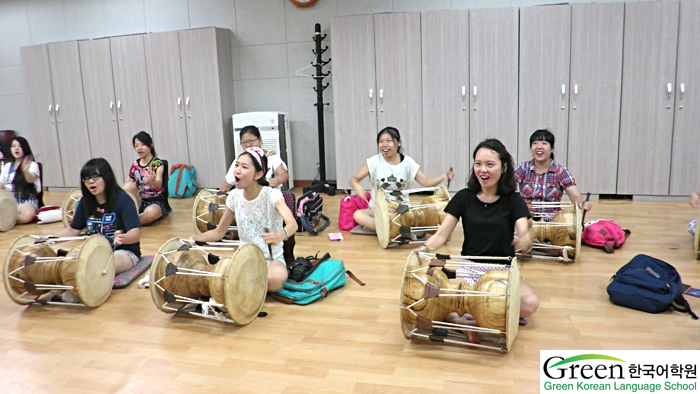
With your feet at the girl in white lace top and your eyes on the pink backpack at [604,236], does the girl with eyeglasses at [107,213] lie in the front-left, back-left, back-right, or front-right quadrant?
back-left

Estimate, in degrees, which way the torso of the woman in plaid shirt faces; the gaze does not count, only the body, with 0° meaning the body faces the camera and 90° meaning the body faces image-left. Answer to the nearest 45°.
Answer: approximately 0°

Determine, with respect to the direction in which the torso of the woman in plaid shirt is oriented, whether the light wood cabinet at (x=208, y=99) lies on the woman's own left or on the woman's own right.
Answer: on the woman's own right

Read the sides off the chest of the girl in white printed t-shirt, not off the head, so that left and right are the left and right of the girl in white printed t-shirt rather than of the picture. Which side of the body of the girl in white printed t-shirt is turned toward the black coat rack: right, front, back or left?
back

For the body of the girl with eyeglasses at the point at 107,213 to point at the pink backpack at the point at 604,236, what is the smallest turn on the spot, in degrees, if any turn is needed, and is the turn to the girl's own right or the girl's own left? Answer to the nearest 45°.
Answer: approximately 135° to the girl's own left

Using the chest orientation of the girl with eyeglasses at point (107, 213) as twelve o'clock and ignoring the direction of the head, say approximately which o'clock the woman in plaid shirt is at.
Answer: The woman in plaid shirt is roughly at 8 o'clock from the girl with eyeglasses.
